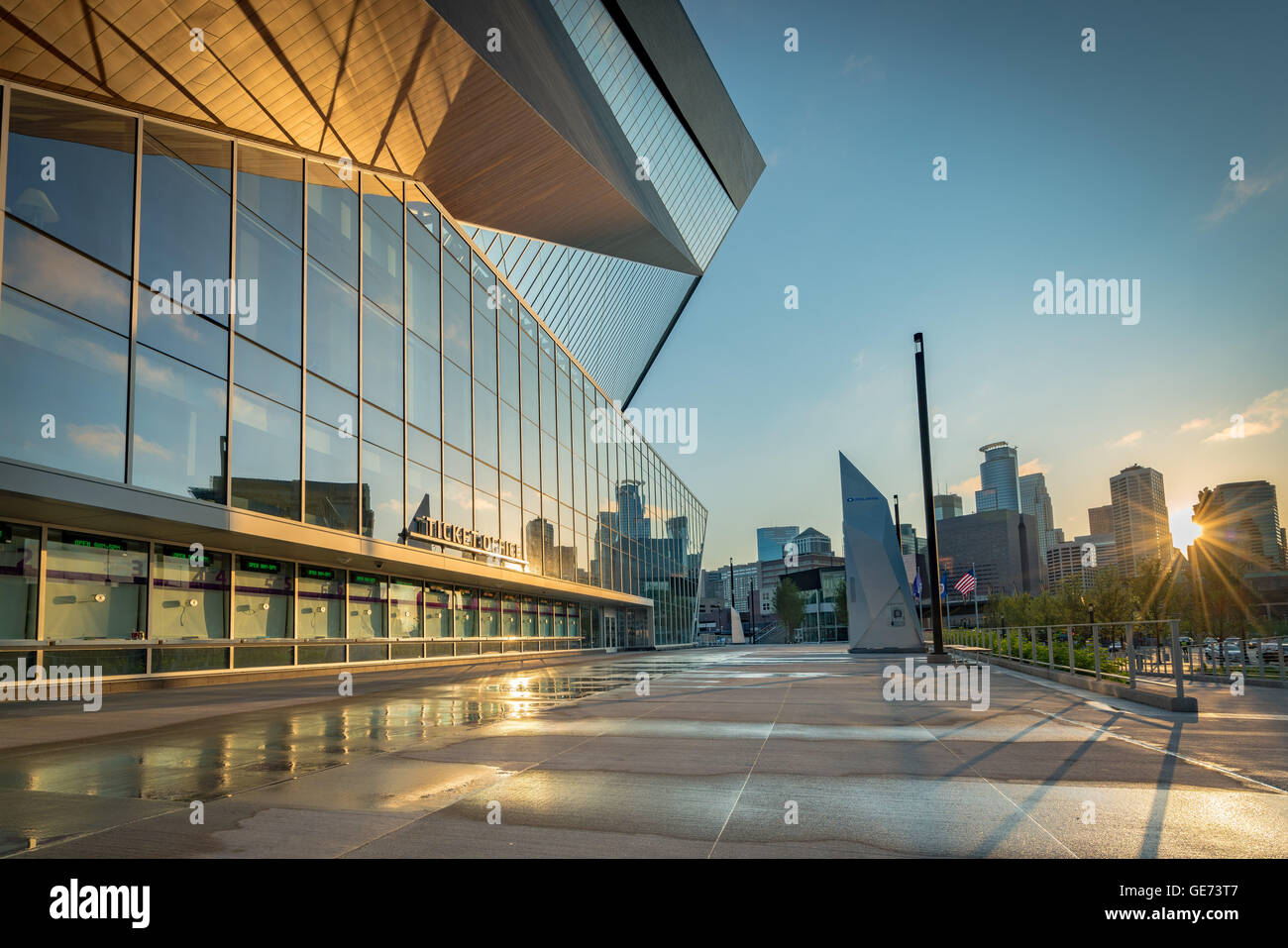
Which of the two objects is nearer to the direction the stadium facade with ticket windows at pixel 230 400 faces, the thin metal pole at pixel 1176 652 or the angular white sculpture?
the thin metal pole

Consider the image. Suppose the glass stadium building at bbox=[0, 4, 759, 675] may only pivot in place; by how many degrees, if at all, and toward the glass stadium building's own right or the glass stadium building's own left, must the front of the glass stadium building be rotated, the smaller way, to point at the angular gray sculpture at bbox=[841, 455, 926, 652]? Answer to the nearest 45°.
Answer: approximately 90° to the glass stadium building's own left

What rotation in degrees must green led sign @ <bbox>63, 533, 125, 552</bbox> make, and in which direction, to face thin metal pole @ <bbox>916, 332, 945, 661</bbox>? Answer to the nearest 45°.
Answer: approximately 45° to its left

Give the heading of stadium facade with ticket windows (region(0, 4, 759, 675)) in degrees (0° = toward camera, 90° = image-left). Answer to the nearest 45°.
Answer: approximately 315°

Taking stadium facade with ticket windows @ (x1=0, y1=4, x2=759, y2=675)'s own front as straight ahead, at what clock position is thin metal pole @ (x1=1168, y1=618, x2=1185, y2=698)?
The thin metal pole is roughly at 12 o'clock from the stadium facade with ticket windows.
